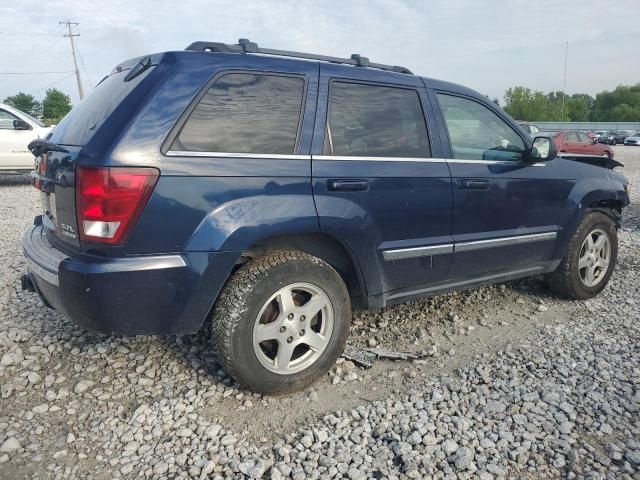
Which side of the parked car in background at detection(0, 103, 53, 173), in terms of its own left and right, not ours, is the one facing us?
right

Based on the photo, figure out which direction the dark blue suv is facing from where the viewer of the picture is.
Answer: facing away from the viewer and to the right of the viewer

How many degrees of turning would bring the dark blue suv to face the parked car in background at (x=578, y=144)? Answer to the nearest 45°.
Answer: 0° — it already faces it

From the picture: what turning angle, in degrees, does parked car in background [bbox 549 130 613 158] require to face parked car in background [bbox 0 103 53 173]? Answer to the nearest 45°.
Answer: approximately 135° to its right

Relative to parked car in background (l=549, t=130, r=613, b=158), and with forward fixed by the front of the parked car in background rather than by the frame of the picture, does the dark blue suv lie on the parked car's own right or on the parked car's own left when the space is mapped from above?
on the parked car's own right

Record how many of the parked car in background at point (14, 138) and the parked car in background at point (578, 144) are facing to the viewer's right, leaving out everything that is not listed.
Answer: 2

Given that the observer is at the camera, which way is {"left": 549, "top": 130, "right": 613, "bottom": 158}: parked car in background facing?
facing to the right of the viewer
